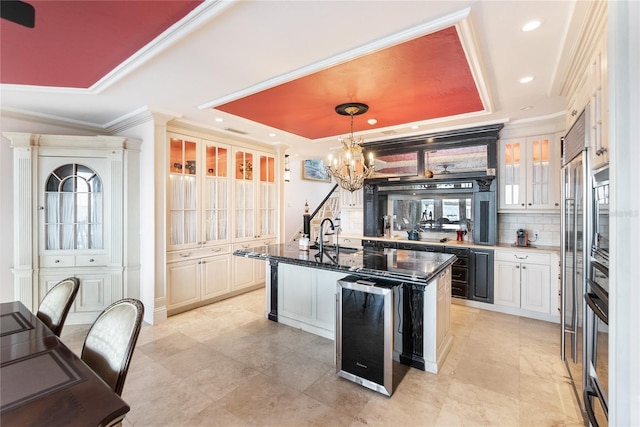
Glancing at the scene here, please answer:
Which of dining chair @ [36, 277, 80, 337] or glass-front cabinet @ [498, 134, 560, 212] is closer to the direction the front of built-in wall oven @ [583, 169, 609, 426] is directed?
the dining chair

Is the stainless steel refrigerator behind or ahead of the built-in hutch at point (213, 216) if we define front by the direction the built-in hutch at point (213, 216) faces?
ahead

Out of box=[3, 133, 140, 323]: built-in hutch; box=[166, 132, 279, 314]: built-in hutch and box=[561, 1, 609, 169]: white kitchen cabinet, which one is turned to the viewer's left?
the white kitchen cabinet

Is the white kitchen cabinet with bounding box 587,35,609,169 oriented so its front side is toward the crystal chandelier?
yes

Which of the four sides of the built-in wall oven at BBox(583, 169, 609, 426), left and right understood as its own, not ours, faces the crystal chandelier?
front

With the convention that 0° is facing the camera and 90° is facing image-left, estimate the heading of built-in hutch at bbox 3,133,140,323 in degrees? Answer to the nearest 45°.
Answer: approximately 0°

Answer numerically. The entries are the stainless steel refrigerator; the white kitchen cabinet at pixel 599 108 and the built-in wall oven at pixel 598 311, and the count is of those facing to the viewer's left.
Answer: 3

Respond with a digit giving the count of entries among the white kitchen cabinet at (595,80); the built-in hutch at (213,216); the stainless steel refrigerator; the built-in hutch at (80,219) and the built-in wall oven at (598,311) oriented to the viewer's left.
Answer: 3

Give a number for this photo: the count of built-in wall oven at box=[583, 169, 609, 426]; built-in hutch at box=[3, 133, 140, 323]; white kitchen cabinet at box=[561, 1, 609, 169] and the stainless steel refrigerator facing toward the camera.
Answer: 1

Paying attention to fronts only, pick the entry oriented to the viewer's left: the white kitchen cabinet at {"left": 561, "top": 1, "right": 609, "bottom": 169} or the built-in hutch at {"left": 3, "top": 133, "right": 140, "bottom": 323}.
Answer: the white kitchen cabinet

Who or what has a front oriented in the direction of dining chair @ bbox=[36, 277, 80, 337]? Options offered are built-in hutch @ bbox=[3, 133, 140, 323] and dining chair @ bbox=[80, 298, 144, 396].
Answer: the built-in hutch

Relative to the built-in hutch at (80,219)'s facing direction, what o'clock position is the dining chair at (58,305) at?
The dining chair is roughly at 12 o'clock from the built-in hutch.

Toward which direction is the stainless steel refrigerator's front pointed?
to the viewer's left

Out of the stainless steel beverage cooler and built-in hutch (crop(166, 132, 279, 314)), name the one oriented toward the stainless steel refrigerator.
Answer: the built-in hutch
